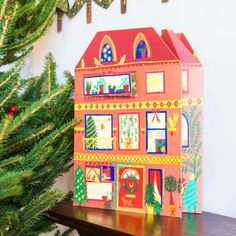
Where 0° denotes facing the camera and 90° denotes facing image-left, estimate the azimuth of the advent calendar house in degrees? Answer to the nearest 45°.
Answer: approximately 45°
